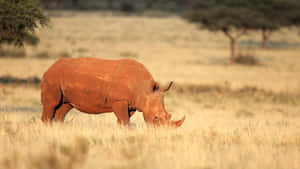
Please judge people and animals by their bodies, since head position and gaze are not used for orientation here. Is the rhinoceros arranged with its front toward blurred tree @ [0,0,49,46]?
no

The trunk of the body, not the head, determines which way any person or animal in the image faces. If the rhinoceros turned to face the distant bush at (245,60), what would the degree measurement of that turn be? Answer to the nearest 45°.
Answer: approximately 45° to its left

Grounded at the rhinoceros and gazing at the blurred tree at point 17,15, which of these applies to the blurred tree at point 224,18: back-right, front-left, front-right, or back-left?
front-right

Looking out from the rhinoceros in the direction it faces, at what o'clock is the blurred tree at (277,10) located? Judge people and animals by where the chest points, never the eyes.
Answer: The blurred tree is roughly at 10 o'clock from the rhinoceros.

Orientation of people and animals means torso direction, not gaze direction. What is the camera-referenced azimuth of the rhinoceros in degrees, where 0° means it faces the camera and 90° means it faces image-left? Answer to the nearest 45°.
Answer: approximately 270°

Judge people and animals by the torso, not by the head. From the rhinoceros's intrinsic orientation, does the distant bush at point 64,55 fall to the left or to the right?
on its left

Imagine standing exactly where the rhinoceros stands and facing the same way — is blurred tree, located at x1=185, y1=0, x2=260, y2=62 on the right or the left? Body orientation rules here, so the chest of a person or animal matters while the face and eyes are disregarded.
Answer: on its left

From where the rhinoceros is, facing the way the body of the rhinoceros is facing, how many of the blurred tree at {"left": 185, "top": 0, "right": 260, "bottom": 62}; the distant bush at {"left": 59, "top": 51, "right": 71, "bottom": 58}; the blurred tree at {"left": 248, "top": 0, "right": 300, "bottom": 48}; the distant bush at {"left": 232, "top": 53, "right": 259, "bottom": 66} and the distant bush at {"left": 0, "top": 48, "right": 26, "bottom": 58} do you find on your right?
0

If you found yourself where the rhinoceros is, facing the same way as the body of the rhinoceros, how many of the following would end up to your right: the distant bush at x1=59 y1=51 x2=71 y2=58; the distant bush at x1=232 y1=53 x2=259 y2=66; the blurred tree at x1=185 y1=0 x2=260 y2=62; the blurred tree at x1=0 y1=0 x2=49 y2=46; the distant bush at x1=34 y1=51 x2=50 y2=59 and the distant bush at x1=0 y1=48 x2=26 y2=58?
0

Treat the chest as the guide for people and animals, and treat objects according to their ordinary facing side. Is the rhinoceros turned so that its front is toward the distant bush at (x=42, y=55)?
no

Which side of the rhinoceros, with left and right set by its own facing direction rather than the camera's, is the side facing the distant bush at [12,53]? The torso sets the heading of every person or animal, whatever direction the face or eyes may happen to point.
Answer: left

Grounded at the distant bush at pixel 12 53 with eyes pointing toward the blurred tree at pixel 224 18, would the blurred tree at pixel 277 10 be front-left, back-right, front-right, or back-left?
front-left

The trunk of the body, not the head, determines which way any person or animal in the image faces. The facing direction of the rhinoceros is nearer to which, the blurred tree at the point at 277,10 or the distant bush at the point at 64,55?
the blurred tree
